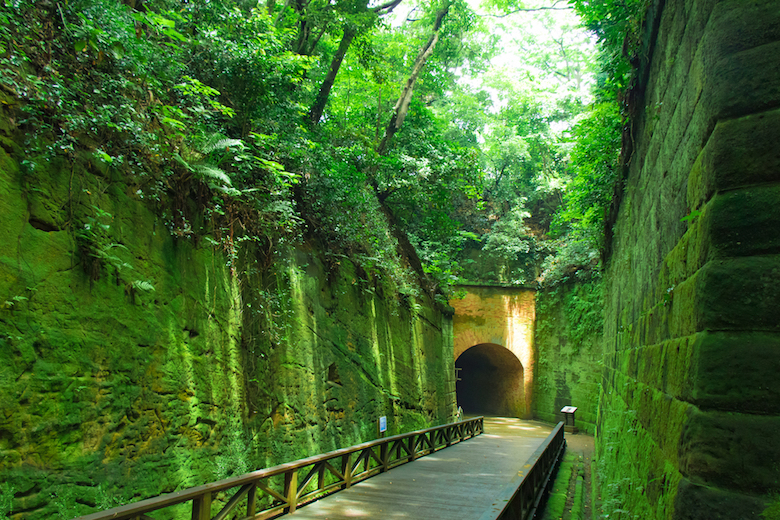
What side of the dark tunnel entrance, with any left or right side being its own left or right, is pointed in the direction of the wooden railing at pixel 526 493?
front

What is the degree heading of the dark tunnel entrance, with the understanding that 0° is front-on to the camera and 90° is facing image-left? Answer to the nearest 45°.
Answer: approximately 0°

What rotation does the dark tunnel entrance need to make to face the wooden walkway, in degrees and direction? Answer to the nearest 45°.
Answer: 0° — it already faces it

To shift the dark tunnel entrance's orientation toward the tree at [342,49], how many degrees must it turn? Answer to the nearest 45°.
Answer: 0° — it already faces it
